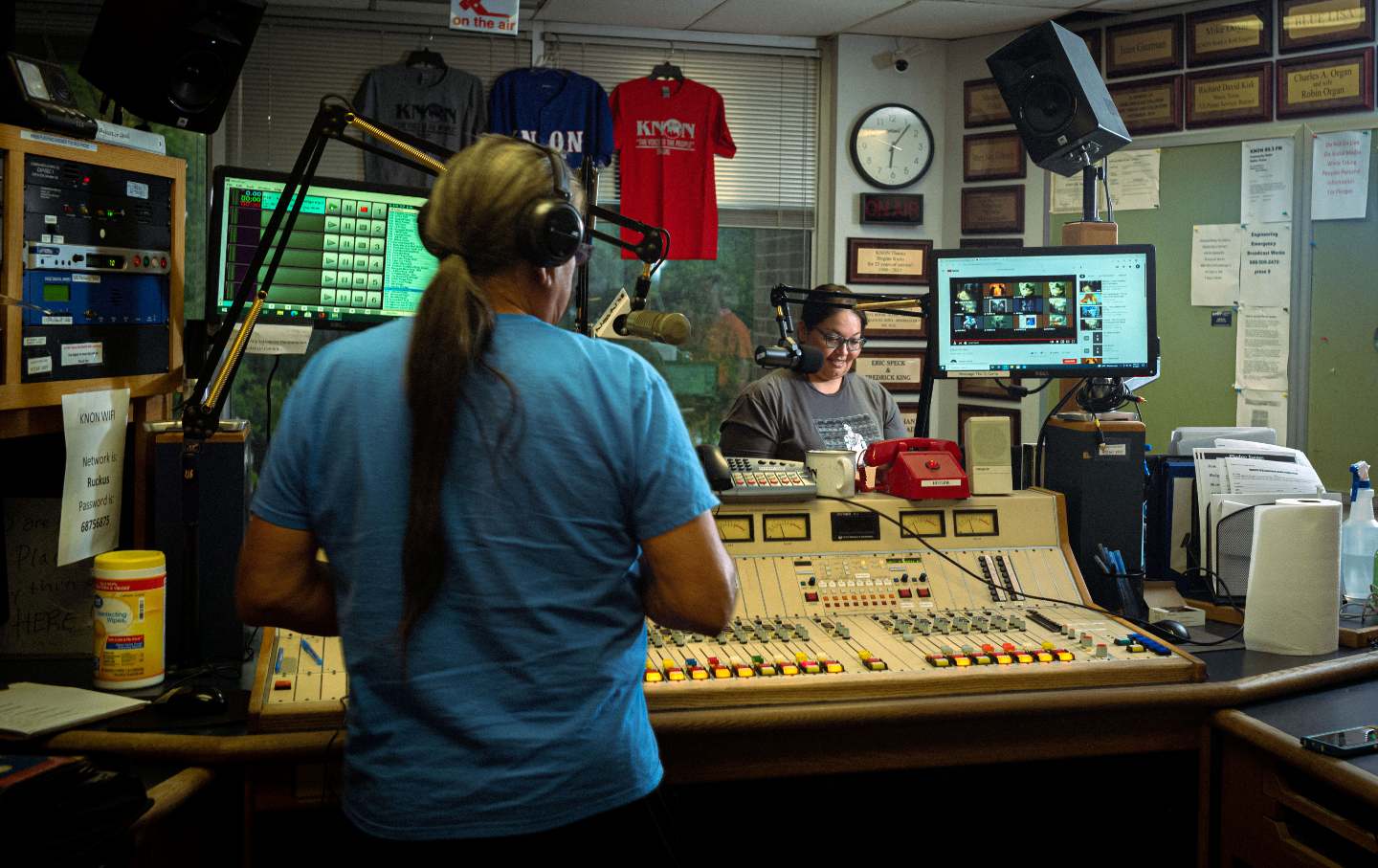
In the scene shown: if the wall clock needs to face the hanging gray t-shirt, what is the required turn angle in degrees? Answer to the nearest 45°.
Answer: approximately 45° to its right

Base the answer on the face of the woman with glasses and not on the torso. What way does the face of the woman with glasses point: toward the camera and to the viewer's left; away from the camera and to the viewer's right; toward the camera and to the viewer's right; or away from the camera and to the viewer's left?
toward the camera and to the viewer's right

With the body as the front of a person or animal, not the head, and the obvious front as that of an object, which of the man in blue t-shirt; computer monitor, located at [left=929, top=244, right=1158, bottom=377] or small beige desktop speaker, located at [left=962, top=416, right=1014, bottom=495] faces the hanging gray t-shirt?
the man in blue t-shirt

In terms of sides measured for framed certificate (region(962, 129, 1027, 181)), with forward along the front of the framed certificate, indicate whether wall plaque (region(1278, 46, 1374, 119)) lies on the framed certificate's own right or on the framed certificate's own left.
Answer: on the framed certificate's own left

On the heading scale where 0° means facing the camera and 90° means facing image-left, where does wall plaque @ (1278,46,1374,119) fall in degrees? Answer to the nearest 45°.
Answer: approximately 45°
